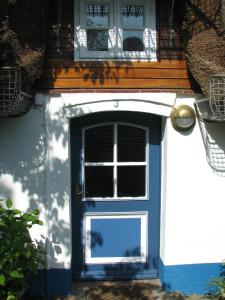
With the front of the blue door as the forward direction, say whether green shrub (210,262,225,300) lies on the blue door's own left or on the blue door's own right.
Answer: on the blue door's own left

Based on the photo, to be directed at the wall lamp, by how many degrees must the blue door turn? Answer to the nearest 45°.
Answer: approximately 45° to its left

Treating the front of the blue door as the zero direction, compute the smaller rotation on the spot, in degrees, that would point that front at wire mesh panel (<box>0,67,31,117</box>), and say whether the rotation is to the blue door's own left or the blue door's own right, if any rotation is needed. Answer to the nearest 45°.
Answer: approximately 45° to the blue door's own right

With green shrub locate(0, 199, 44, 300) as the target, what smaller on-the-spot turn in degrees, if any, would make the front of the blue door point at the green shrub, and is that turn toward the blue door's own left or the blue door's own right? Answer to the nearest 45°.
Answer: approximately 45° to the blue door's own right

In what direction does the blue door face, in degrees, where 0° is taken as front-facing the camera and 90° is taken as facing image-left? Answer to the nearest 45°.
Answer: approximately 0°
